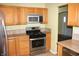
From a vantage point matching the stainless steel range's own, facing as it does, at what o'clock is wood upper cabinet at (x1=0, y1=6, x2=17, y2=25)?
The wood upper cabinet is roughly at 4 o'clock from the stainless steel range.

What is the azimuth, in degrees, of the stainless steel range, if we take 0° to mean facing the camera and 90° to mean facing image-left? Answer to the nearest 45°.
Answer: approximately 315°

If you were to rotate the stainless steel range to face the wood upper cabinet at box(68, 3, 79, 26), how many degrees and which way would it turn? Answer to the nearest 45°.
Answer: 0° — it already faces it

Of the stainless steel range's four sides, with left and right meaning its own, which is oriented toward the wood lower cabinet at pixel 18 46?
right
